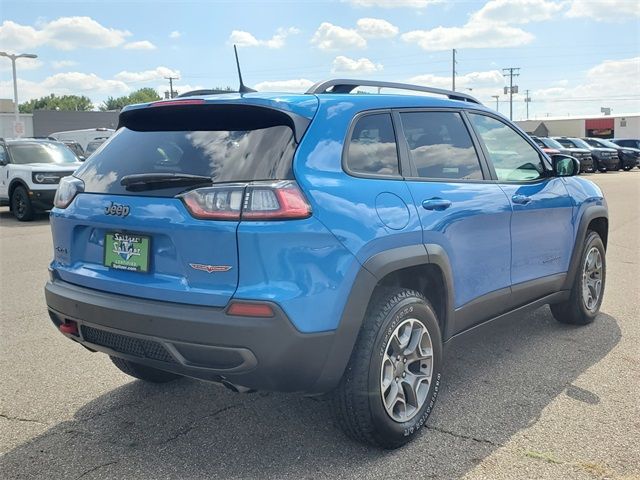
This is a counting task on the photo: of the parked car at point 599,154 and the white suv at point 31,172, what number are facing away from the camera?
0

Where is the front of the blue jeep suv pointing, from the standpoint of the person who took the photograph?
facing away from the viewer and to the right of the viewer

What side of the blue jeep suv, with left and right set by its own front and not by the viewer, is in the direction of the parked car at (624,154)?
front

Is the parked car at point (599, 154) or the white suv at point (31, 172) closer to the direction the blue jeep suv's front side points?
the parked car

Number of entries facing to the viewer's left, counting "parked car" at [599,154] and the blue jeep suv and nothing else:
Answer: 0

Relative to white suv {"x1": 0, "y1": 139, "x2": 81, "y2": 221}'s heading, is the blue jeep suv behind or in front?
in front

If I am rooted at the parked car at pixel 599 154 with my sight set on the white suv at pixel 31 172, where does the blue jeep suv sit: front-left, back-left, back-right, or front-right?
front-left

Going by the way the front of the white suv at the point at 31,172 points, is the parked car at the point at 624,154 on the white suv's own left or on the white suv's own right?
on the white suv's own left

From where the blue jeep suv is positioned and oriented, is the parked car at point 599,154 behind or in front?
in front
